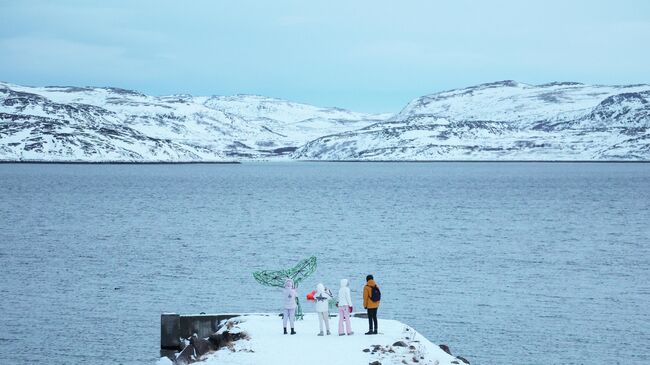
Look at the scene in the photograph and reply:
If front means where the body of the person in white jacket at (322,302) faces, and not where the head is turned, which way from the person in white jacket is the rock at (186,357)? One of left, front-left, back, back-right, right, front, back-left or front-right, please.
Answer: left

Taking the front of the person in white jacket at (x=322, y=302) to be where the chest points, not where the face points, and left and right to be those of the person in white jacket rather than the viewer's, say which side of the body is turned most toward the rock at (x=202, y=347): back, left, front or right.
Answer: left

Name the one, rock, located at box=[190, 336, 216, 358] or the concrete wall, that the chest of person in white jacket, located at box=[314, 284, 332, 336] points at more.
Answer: the concrete wall

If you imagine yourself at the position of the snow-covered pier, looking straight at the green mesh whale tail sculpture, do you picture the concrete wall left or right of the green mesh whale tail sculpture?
left

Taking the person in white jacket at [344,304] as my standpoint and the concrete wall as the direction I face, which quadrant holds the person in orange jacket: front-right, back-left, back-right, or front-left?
back-right

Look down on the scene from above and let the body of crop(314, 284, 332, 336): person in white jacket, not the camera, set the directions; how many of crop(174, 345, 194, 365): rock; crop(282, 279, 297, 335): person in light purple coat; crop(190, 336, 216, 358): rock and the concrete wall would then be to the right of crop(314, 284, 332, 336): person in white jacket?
0

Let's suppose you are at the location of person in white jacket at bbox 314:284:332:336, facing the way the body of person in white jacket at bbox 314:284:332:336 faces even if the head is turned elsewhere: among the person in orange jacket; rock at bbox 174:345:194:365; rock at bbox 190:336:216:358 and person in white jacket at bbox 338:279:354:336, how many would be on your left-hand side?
2

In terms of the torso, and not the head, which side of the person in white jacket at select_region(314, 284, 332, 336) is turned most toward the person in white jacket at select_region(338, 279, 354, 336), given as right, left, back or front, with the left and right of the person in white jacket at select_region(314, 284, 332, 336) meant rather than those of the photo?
right

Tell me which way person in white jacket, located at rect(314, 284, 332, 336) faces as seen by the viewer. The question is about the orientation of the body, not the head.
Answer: away from the camera

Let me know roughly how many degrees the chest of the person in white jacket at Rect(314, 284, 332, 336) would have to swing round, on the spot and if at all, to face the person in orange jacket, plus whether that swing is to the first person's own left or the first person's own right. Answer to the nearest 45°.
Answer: approximately 90° to the first person's own right

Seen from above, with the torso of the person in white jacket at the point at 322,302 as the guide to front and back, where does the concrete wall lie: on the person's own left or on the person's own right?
on the person's own left

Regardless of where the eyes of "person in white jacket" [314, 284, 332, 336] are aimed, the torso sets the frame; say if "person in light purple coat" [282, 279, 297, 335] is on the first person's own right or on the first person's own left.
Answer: on the first person's own left
